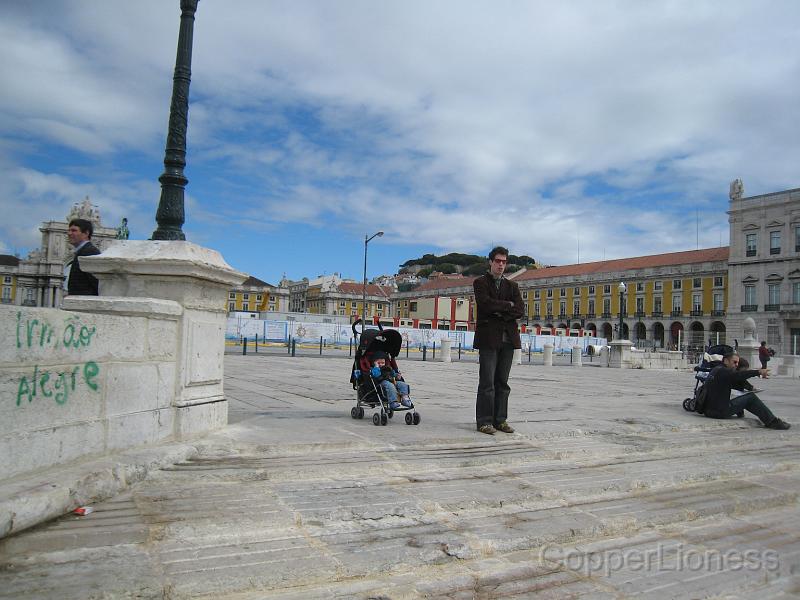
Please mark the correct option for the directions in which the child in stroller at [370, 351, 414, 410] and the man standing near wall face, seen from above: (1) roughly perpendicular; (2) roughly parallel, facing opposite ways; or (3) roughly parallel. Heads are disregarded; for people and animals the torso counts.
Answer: roughly perpendicular

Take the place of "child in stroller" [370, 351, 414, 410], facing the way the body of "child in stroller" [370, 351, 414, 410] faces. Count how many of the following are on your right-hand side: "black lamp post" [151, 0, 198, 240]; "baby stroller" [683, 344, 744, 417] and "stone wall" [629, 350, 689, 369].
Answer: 1

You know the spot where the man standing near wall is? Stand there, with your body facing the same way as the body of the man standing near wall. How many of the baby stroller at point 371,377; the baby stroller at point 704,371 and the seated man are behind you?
3

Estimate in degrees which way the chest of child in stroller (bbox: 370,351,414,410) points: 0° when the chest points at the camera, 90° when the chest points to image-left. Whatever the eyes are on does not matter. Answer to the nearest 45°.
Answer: approximately 315°

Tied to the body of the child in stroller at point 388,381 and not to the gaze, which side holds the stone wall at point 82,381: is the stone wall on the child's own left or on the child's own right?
on the child's own right

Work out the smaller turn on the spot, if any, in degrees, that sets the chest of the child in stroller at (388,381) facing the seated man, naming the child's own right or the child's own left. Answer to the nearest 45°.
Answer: approximately 45° to the child's own left
